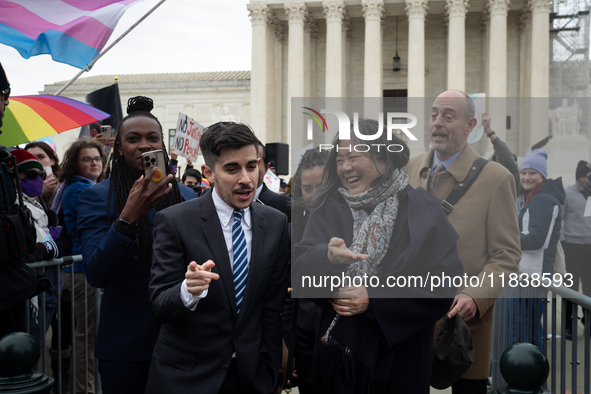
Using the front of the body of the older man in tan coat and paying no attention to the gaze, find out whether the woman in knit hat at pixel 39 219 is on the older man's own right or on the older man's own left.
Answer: on the older man's own right

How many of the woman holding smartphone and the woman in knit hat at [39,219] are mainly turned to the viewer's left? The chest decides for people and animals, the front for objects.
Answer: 0

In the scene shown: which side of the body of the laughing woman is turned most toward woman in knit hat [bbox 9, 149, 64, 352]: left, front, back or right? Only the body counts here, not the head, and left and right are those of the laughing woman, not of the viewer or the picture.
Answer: right

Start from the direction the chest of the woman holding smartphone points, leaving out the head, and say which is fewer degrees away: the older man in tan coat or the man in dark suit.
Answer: the man in dark suit

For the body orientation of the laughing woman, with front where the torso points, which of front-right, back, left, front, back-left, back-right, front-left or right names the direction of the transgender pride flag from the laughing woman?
right

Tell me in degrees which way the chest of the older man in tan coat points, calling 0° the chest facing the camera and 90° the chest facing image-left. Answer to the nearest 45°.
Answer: approximately 45°

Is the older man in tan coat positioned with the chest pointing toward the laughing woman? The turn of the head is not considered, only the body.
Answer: yes

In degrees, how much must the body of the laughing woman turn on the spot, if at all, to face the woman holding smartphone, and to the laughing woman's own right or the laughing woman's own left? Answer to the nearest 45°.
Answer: approximately 45° to the laughing woman's own right
